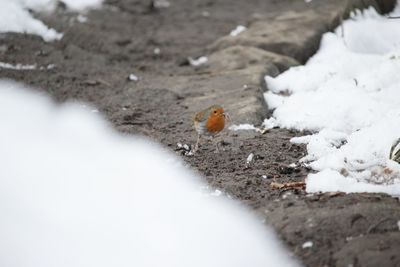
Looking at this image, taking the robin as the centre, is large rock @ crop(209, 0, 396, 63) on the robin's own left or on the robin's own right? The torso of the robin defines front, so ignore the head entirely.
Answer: on the robin's own left

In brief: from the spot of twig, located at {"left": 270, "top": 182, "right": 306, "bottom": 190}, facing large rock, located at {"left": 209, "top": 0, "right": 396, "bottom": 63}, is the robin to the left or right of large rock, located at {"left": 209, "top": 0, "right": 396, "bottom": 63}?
left

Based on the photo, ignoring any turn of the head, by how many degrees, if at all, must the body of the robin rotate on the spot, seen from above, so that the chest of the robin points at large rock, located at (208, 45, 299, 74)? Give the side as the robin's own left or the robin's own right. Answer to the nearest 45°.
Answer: approximately 135° to the robin's own left

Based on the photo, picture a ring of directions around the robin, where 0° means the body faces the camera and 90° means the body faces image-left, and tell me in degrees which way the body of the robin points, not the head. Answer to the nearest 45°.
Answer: approximately 315°

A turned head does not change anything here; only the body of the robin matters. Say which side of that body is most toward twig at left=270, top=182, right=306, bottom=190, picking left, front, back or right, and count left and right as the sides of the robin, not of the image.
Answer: front

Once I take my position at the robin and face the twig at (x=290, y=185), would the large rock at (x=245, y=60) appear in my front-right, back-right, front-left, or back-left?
back-left

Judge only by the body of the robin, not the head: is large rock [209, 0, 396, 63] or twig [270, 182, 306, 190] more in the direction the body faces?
the twig
